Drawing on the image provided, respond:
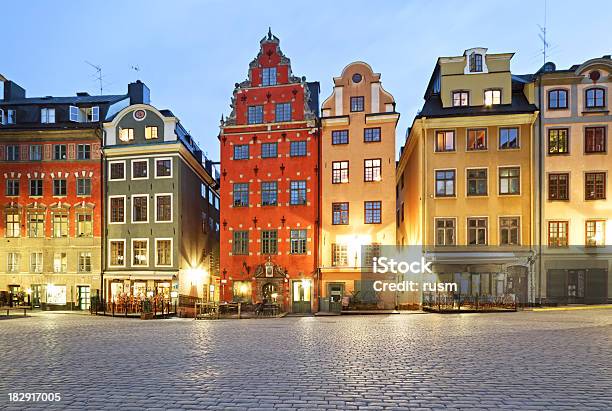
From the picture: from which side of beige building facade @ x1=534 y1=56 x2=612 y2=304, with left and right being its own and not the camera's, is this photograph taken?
front

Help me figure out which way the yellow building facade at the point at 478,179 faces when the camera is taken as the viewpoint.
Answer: facing the viewer

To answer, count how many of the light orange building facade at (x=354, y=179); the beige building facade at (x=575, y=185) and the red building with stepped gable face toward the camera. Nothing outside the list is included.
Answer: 3

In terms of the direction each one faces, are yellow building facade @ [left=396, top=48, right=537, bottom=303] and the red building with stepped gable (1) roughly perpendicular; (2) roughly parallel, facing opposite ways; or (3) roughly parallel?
roughly parallel

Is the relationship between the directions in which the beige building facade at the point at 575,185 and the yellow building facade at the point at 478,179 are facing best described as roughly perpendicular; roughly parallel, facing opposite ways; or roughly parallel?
roughly parallel

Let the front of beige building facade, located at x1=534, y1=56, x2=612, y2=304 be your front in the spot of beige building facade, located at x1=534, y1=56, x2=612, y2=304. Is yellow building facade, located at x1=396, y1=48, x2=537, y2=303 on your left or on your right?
on your right

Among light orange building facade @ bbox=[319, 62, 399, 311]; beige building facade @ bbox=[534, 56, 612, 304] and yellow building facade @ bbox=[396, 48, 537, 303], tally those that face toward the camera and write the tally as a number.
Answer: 3

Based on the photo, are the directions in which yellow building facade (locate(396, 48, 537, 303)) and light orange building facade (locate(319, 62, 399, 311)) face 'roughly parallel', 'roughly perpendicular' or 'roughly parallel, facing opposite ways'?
roughly parallel

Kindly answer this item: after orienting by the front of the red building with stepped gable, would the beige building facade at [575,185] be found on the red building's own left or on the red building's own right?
on the red building's own left

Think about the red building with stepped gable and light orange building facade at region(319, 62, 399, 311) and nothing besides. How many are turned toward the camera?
2
